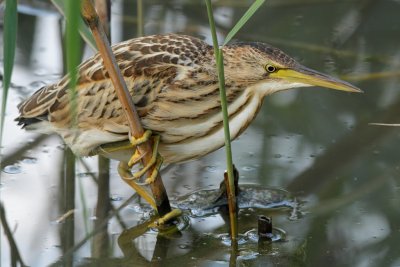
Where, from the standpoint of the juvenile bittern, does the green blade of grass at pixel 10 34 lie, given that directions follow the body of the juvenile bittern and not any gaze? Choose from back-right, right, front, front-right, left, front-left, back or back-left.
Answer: back-right

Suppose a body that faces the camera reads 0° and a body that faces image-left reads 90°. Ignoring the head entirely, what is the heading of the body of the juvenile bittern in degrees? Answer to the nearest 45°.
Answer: approximately 270°

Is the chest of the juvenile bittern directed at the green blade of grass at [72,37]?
no
